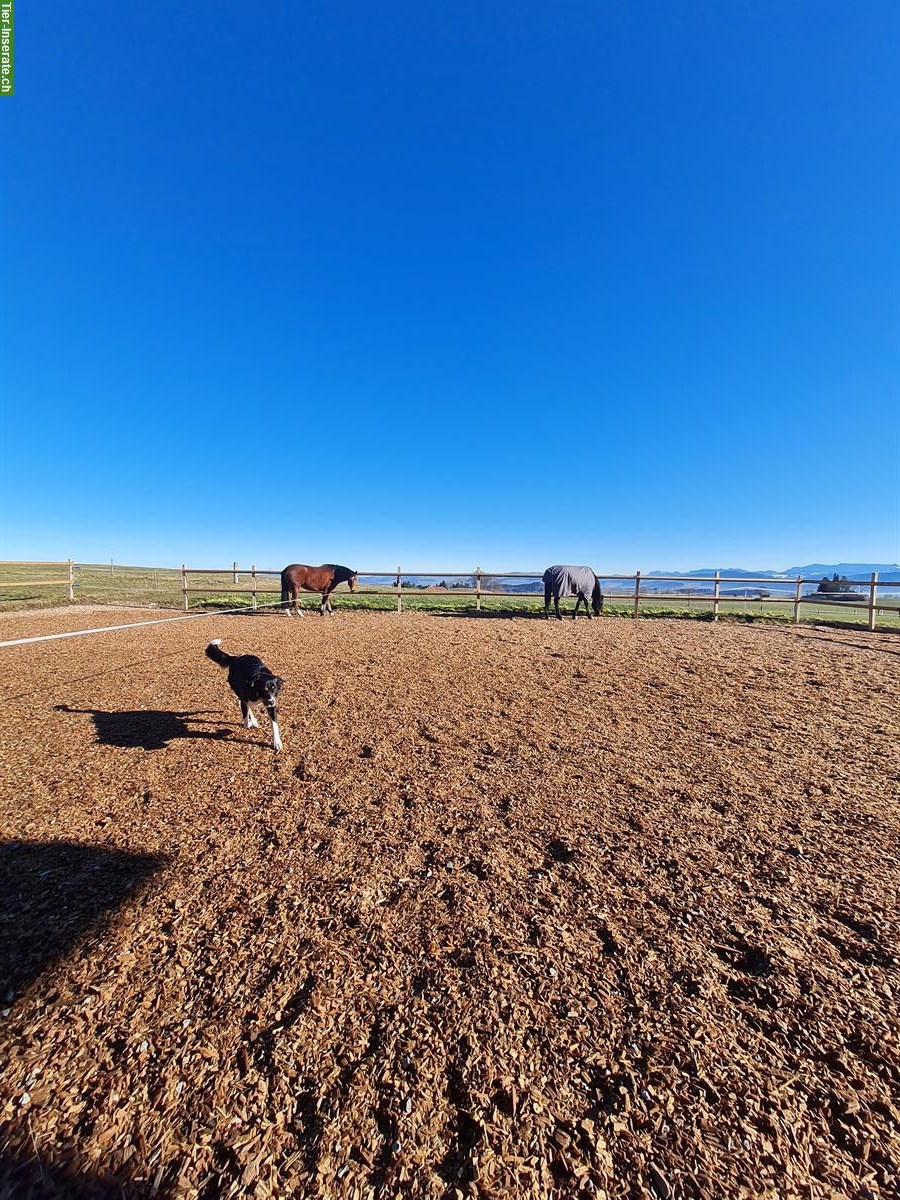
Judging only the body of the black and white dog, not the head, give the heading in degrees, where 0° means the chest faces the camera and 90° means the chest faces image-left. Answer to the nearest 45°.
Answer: approximately 315°

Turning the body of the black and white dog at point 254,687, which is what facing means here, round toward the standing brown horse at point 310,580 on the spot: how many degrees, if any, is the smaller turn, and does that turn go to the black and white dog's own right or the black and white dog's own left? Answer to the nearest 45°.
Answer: approximately 135° to the black and white dog's own left

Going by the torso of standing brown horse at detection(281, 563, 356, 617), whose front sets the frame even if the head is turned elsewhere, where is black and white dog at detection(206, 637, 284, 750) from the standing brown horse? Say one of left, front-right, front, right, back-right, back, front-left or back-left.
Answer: right

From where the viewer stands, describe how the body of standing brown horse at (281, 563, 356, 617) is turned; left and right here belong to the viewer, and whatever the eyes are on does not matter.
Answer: facing to the right of the viewer

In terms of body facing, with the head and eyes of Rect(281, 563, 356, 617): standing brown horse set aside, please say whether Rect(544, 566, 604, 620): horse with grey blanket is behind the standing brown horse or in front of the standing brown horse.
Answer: in front

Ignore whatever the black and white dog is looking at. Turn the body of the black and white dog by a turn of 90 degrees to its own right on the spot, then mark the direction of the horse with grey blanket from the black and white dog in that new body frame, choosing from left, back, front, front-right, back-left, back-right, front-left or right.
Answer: back

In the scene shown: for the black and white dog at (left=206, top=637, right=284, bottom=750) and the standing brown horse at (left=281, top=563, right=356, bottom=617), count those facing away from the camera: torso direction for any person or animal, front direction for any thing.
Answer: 0
